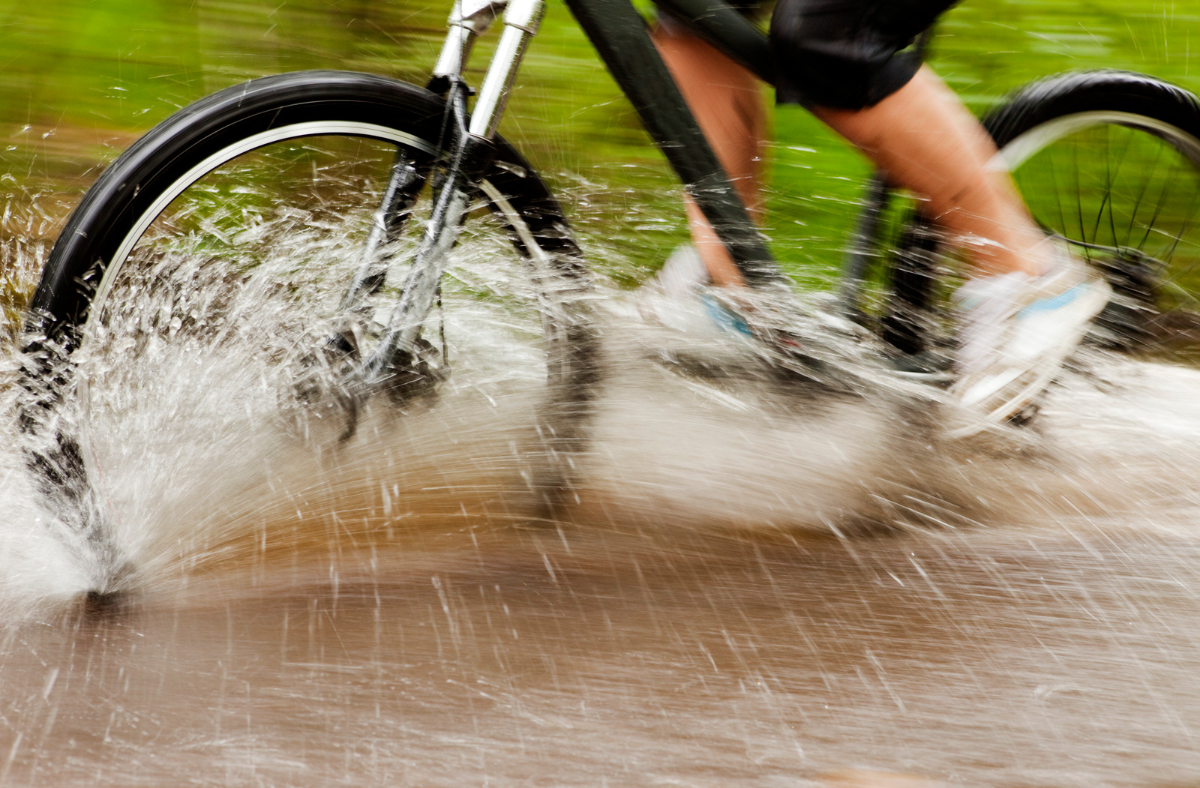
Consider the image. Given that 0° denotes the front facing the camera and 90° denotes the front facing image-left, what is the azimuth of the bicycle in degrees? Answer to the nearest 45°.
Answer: approximately 45°
